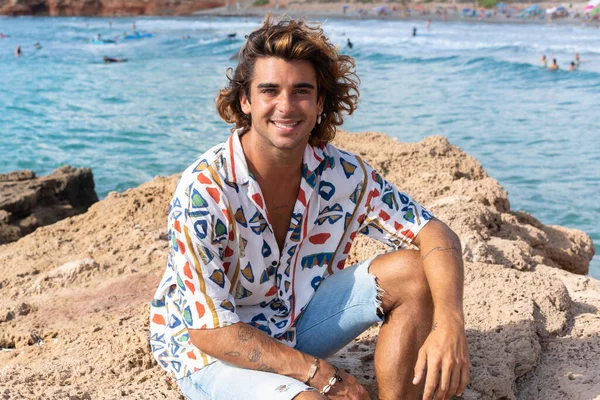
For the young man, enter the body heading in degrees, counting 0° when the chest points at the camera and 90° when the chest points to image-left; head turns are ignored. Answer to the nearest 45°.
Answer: approximately 315°

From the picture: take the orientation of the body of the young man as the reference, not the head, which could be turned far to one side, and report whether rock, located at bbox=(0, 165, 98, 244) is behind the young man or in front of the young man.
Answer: behind
